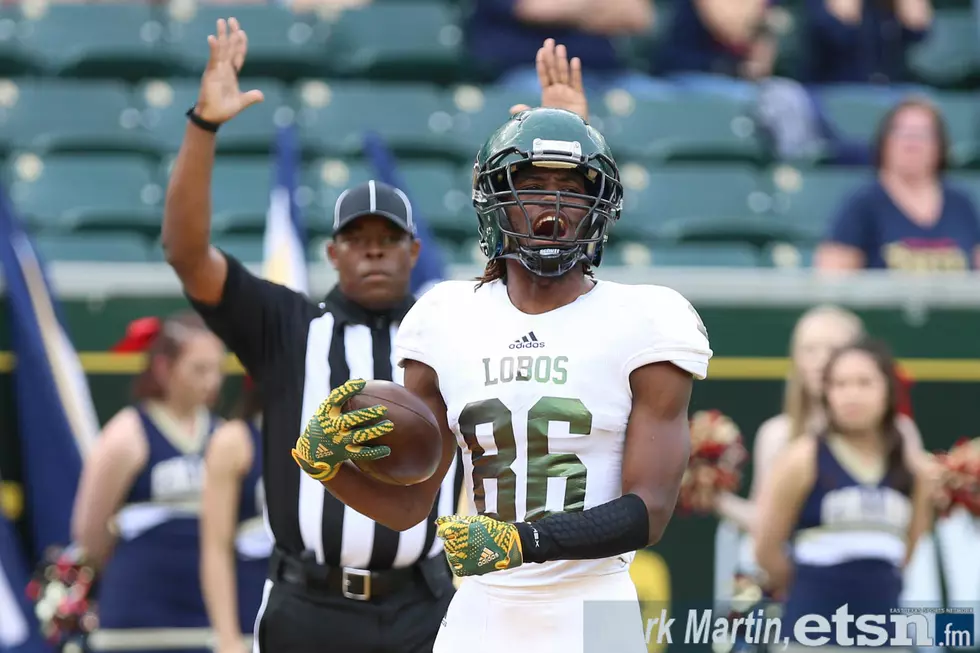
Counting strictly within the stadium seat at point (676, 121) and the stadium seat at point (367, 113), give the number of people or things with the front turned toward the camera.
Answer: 2

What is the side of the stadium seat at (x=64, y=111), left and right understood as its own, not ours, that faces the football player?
front

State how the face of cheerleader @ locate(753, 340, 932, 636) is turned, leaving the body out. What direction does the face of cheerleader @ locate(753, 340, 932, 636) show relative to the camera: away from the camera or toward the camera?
toward the camera

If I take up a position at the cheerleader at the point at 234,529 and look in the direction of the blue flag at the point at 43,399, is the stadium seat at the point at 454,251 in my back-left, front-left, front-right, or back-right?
back-right

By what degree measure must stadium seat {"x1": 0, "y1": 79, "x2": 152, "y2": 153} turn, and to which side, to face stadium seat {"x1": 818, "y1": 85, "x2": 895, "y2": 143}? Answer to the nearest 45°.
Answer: approximately 90° to its left

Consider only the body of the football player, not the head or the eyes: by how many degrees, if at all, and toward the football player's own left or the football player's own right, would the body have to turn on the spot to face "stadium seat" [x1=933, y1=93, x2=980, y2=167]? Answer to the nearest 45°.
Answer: approximately 135° to the football player's own left

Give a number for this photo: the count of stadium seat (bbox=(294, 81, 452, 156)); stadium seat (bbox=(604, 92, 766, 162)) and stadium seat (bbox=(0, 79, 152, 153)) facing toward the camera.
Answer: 3

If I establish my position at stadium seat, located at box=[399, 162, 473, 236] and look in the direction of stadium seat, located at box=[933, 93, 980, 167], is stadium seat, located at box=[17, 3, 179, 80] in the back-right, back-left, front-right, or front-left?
back-left

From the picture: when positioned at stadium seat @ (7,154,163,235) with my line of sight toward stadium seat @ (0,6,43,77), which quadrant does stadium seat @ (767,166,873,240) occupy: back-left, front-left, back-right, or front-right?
back-right

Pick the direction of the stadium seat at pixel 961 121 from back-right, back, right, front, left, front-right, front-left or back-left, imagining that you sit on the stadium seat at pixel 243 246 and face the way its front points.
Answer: left

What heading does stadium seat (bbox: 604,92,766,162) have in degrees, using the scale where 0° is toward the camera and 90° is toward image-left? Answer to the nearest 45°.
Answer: approximately 0°

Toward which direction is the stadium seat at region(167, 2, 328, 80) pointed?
toward the camera

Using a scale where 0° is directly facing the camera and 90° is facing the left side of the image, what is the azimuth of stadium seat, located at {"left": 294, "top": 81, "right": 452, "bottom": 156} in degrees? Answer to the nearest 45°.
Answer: approximately 0°

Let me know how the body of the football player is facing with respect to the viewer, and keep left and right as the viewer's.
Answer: facing the viewer

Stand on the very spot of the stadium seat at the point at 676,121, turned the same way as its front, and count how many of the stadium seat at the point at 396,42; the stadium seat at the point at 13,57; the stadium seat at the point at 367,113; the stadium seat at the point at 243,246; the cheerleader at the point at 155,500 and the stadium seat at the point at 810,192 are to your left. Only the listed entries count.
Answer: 1

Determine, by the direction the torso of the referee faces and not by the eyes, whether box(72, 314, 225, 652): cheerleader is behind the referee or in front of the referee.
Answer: behind

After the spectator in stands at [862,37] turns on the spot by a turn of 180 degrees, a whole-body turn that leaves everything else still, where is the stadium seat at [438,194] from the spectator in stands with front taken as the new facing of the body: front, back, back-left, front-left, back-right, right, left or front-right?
back-left

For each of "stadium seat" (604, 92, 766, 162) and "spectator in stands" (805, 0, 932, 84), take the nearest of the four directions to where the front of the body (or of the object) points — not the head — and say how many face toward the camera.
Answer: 2
